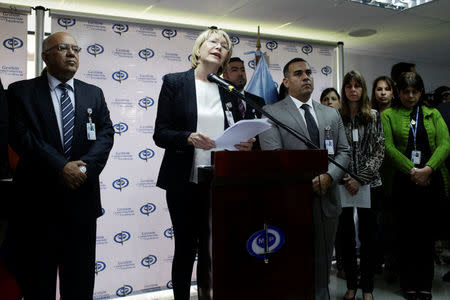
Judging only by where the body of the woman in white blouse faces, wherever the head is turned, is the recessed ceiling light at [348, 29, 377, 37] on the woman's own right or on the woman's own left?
on the woman's own left

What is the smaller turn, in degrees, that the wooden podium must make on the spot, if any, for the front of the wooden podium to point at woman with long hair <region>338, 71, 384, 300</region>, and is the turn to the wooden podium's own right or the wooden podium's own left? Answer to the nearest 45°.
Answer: approximately 135° to the wooden podium's own left

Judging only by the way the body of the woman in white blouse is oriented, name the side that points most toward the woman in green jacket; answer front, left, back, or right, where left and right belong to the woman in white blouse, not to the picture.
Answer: left

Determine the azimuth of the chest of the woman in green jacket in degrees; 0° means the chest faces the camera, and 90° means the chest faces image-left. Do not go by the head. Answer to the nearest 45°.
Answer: approximately 0°

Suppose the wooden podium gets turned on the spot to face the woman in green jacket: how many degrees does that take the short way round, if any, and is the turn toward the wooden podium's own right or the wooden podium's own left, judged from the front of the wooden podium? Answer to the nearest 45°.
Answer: approximately 135° to the wooden podium's own left

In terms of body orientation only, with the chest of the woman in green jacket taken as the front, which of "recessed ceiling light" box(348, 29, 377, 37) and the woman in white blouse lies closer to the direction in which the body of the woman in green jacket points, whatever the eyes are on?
the woman in white blouse

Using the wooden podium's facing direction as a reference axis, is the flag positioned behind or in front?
behind

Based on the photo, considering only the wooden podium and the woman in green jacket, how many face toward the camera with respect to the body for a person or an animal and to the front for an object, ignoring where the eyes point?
2

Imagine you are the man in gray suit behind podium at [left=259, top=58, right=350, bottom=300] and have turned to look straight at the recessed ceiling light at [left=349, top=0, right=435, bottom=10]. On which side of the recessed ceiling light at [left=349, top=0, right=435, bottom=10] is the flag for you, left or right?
left
